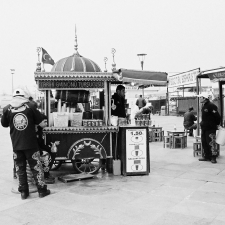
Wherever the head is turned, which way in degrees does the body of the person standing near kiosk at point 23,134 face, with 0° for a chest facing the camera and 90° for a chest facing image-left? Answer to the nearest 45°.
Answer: approximately 180°

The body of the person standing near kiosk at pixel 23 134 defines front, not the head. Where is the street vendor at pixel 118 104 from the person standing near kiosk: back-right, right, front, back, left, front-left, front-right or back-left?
front-right

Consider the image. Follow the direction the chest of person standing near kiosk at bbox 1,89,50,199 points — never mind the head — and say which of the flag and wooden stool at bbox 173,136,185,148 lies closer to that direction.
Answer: the flag

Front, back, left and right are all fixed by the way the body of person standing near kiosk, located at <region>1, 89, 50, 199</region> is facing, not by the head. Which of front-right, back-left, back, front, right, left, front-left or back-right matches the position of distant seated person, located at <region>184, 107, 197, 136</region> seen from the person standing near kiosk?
front-right

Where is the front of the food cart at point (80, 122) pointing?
toward the camera

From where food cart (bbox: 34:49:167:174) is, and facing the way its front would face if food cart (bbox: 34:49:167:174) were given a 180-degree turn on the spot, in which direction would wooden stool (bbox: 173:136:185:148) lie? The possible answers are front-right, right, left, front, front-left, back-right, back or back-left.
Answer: front-right

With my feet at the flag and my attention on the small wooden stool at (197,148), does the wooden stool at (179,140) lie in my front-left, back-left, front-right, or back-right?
front-left

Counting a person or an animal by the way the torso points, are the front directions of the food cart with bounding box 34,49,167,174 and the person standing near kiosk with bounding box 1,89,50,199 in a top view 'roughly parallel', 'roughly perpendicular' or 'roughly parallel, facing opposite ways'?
roughly parallel, facing opposite ways

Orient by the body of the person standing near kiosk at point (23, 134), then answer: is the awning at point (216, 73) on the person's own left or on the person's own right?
on the person's own right

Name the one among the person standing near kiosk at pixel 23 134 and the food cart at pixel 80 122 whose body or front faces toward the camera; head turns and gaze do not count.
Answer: the food cart

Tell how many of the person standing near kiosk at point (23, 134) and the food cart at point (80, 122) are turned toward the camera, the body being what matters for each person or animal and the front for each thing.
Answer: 1
